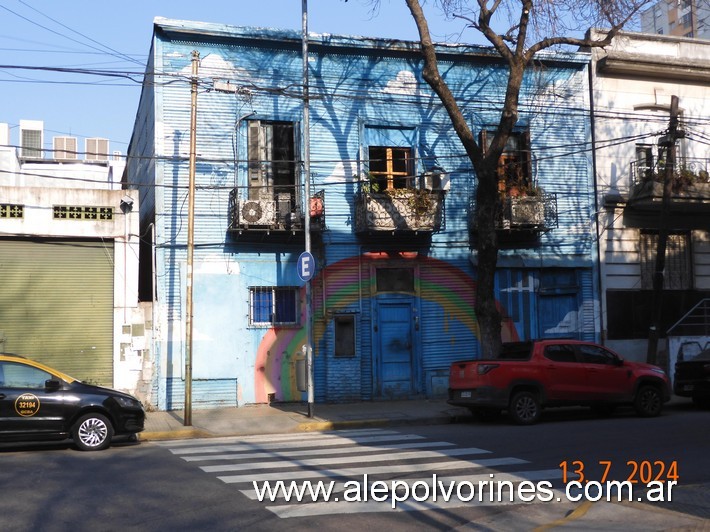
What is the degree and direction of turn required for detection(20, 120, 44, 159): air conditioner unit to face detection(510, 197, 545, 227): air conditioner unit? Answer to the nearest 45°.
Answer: approximately 45° to its left

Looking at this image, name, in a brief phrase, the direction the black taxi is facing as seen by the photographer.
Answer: facing to the right of the viewer

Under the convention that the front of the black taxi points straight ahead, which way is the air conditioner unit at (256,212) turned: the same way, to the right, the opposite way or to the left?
to the right

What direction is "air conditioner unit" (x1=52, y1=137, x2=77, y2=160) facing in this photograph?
toward the camera

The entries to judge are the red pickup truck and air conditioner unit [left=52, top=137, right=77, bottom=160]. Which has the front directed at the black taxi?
the air conditioner unit

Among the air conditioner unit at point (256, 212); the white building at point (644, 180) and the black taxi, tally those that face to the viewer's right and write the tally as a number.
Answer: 1

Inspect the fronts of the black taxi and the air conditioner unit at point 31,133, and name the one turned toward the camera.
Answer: the air conditioner unit

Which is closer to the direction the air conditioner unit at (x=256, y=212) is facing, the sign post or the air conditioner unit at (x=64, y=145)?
the sign post

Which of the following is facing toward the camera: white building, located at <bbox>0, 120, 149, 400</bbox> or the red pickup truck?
the white building

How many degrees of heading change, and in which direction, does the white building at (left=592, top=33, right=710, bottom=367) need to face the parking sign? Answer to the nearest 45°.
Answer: approximately 45° to its right

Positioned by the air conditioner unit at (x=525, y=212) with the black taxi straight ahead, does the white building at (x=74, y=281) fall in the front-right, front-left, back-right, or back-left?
front-right

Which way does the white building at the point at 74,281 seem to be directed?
toward the camera

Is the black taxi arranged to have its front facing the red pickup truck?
yes

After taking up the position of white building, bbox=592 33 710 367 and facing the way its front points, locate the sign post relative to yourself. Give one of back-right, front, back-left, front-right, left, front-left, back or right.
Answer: front-right

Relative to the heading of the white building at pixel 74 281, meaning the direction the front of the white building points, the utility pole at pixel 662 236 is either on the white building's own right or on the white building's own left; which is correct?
on the white building's own left

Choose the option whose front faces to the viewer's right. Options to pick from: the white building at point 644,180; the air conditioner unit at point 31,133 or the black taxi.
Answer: the black taxi

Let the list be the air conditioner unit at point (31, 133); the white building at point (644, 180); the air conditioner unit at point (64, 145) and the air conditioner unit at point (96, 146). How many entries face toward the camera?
4

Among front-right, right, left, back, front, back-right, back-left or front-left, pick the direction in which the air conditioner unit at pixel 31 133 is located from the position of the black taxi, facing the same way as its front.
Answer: left

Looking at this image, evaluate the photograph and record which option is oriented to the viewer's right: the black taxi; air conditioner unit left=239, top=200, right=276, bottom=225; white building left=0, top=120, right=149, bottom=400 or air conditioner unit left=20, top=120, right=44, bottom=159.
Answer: the black taxi

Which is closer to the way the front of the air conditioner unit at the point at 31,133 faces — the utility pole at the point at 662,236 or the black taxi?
the black taxi
